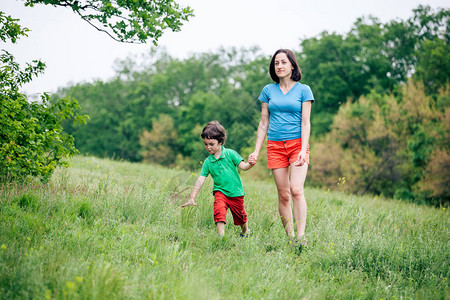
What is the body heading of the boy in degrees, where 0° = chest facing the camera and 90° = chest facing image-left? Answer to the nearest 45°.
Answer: approximately 45°

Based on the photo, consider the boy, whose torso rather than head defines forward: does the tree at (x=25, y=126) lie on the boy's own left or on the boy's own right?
on the boy's own right

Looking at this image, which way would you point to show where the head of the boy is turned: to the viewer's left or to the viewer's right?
to the viewer's left

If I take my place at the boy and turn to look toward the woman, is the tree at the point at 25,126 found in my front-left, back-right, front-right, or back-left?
back-left
